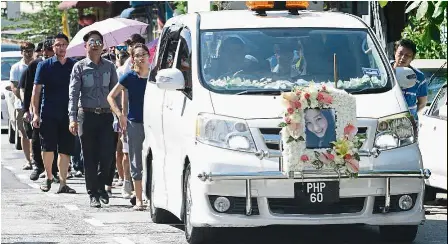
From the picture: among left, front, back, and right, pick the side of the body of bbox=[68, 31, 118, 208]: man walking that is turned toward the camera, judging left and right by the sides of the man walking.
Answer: front

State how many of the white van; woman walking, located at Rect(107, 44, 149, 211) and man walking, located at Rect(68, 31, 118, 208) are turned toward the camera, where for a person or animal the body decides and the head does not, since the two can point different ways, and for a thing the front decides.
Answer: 3

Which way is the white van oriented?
toward the camera

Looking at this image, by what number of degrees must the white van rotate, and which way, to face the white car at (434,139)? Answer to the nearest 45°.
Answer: approximately 135° to its left

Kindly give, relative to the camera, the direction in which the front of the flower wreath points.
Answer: facing the viewer
